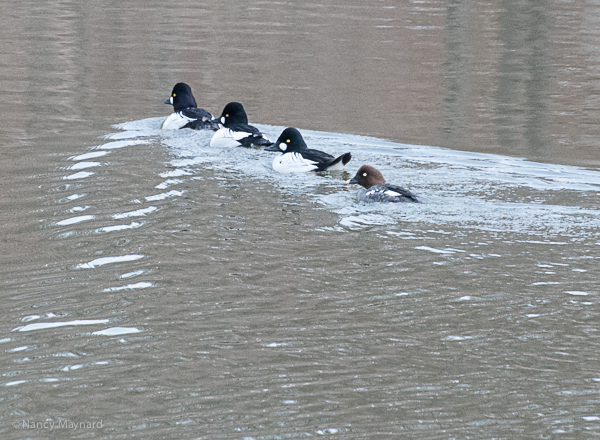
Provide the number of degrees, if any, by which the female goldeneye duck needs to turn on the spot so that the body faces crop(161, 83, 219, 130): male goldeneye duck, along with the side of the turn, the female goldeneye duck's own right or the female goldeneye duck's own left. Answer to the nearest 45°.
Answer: approximately 45° to the female goldeneye duck's own right

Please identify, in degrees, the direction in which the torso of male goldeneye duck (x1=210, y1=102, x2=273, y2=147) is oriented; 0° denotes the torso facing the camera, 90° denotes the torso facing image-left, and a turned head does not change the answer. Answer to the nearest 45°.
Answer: approximately 90°

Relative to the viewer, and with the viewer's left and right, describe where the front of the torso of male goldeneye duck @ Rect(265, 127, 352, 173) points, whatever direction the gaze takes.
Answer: facing to the left of the viewer

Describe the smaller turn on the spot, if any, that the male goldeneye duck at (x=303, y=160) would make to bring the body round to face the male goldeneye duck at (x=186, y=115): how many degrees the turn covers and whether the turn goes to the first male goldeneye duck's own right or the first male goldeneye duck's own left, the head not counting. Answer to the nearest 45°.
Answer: approximately 45° to the first male goldeneye duck's own right

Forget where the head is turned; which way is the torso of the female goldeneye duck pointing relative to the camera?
to the viewer's left

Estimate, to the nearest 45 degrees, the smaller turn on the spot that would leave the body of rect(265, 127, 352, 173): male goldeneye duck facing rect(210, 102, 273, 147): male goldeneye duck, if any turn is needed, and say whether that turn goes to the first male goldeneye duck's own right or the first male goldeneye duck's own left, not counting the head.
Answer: approximately 45° to the first male goldeneye duck's own right
